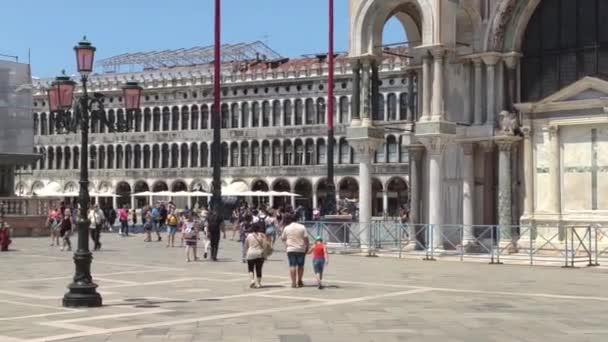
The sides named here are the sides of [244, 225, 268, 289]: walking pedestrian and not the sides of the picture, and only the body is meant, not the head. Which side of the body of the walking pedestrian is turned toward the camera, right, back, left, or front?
back

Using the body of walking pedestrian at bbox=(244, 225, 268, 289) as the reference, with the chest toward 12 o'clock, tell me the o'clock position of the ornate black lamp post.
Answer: The ornate black lamp post is roughly at 8 o'clock from the walking pedestrian.
